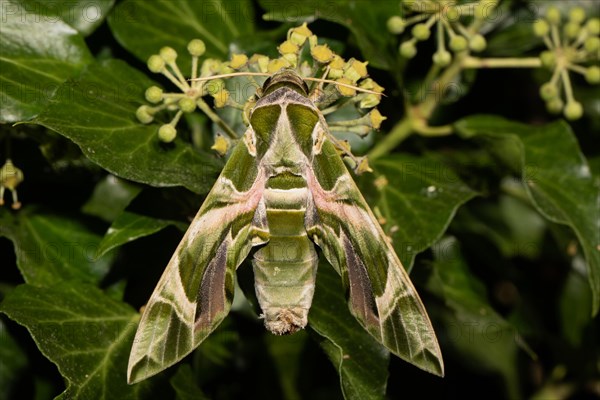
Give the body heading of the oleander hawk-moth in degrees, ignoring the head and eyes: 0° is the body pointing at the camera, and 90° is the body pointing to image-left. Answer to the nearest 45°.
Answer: approximately 180°

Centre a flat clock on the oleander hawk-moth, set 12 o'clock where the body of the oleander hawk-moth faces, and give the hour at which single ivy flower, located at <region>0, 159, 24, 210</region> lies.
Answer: The single ivy flower is roughly at 10 o'clock from the oleander hawk-moth.

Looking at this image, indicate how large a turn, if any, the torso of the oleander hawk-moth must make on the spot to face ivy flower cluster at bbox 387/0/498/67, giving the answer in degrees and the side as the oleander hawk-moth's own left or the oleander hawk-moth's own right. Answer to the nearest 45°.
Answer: approximately 45° to the oleander hawk-moth's own right

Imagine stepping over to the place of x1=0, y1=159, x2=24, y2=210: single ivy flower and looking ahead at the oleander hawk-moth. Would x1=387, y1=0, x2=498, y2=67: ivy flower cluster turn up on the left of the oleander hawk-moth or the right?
left
